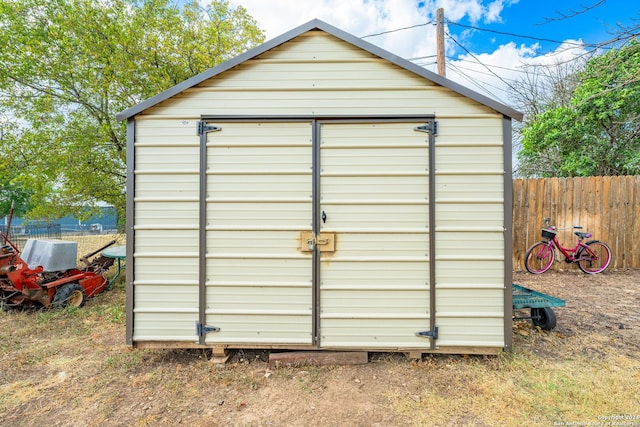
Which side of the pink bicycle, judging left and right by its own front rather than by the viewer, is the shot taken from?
left

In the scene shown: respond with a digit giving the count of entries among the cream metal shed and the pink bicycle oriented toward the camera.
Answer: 1

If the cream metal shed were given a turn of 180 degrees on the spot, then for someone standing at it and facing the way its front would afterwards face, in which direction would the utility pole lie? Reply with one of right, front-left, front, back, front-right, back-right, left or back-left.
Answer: front-right

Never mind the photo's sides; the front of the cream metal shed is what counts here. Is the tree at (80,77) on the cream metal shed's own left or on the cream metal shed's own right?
on the cream metal shed's own right

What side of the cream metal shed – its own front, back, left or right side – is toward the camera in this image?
front

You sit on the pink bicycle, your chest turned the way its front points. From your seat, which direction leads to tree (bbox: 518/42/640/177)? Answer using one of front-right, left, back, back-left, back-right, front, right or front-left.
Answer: right

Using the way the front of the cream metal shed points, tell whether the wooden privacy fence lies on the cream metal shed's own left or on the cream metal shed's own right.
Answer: on the cream metal shed's own left

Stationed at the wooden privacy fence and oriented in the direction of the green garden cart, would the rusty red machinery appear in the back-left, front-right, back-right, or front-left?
front-right

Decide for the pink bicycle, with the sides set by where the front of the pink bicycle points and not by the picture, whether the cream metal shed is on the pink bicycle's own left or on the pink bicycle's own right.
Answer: on the pink bicycle's own left

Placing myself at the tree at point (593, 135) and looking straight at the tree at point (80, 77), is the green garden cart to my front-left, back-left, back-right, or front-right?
front-left

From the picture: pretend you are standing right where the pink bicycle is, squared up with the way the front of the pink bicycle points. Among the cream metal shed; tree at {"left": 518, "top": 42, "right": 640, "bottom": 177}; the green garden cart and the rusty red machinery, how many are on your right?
1

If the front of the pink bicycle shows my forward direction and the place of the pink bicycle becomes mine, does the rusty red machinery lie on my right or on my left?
on my left

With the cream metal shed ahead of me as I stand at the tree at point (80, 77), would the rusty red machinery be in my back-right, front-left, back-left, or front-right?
front-right

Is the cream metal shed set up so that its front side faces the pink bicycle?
no

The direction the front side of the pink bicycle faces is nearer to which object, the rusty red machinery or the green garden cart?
the rusty red machinery

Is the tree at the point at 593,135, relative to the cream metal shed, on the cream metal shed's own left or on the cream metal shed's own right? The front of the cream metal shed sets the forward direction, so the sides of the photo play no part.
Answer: on the cream metal shed's own left
